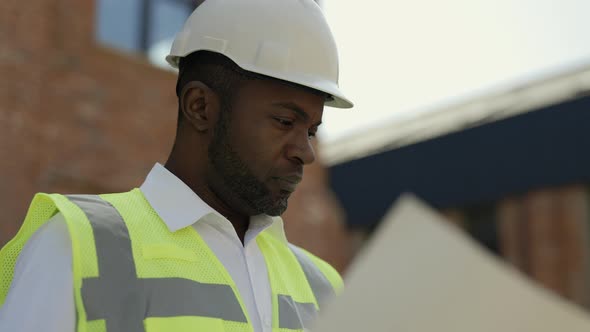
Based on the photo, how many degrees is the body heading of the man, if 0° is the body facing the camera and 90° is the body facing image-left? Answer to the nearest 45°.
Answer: approximately 315°
